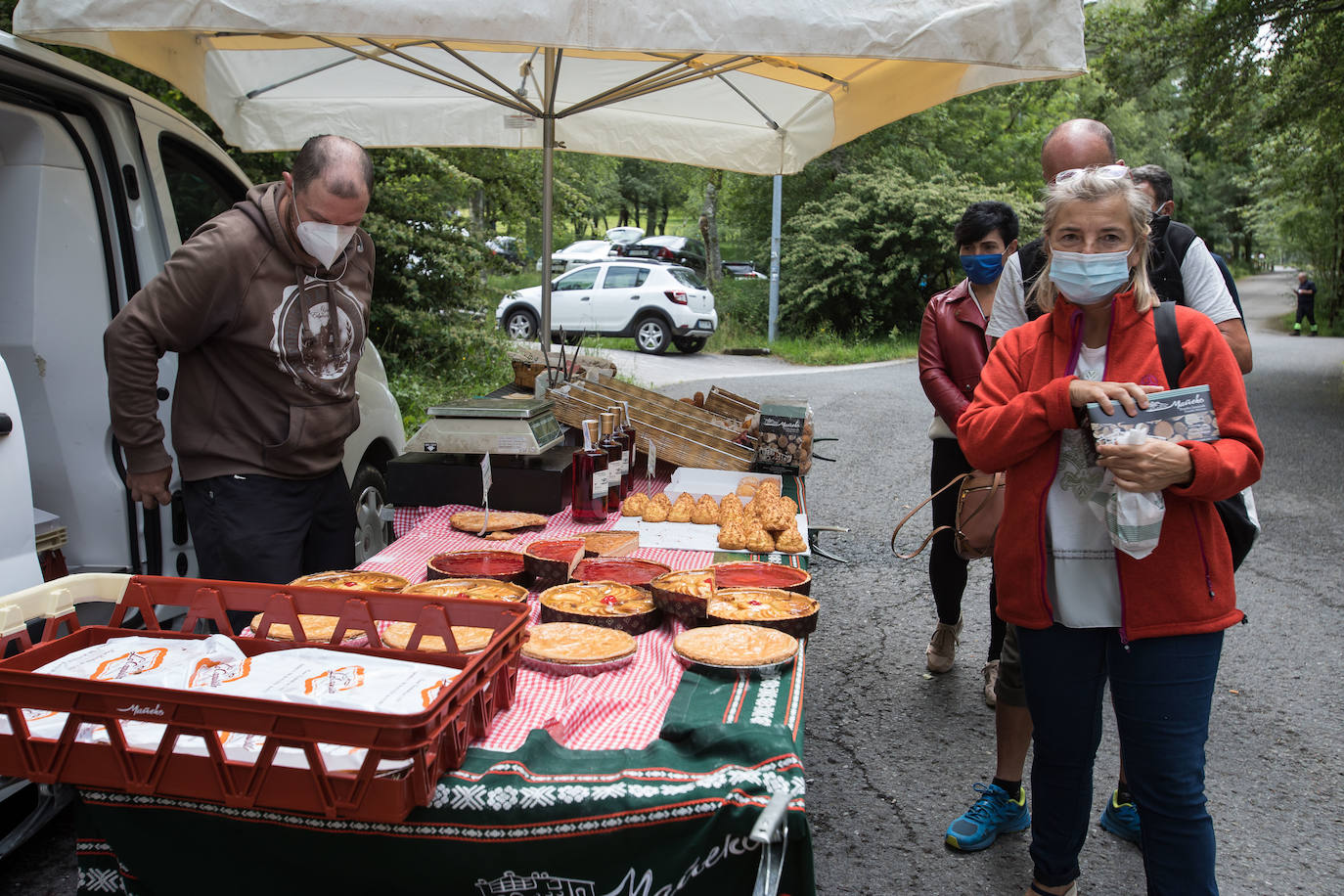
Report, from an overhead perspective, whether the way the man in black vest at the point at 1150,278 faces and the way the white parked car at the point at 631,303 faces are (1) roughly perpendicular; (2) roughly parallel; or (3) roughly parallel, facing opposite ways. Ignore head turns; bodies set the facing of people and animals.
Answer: roughly perpendicular

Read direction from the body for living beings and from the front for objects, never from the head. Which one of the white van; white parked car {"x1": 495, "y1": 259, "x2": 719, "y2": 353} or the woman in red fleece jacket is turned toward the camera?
the woman in red fleece jacket

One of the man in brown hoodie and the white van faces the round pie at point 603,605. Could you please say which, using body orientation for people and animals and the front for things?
the man in brown hoodie

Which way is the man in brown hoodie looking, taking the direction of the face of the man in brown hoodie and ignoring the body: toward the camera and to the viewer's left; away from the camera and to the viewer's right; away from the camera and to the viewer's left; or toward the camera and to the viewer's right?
toward the camera and to the viewer's right

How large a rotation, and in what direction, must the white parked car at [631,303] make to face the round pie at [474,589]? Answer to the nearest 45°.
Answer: approximately 135° to its left

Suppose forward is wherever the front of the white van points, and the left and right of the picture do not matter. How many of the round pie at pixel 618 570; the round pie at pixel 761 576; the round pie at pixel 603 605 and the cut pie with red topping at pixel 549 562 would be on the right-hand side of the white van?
4

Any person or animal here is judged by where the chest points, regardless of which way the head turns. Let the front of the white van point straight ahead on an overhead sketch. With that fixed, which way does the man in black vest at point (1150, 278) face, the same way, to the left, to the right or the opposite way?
the opposite way

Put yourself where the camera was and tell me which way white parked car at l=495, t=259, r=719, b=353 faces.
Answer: facing away from the viewer and to the left of the viewer

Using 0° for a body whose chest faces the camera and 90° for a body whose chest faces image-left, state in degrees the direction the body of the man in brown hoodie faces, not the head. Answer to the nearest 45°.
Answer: approximately 315°

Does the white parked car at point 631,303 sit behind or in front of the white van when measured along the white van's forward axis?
in front

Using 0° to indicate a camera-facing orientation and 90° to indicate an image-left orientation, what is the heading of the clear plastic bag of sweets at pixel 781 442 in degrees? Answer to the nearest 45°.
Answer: approximately 0°

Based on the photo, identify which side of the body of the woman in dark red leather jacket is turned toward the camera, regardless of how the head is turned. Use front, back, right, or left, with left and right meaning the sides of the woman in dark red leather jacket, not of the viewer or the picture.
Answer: front

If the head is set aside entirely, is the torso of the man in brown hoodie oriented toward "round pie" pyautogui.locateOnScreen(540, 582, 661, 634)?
yes

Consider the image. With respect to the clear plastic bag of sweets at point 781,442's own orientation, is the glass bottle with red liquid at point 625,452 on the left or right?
on its right

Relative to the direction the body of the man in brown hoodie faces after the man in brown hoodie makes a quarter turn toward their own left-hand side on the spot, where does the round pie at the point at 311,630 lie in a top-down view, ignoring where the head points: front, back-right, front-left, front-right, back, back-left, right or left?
back-right
